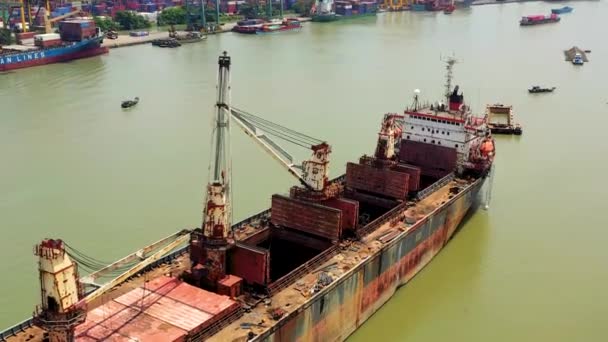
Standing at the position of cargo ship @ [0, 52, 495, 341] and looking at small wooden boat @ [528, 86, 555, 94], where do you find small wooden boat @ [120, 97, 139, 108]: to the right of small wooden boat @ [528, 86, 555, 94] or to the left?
left

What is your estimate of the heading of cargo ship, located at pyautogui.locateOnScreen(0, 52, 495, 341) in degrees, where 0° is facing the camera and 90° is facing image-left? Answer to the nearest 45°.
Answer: approximately 45°

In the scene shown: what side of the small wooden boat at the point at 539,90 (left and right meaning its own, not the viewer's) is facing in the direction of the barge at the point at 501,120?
right

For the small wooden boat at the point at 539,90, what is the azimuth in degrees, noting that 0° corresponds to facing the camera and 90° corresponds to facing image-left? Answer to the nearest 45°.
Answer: approximately 270°

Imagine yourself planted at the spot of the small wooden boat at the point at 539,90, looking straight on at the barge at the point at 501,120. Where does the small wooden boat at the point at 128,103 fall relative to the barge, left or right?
right

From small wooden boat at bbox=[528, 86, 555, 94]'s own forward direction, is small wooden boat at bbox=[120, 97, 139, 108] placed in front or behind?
behind

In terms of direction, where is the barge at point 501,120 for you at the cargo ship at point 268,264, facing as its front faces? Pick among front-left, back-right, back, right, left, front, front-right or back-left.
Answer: back

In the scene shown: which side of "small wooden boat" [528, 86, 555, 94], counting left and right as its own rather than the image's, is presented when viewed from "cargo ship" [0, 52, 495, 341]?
right

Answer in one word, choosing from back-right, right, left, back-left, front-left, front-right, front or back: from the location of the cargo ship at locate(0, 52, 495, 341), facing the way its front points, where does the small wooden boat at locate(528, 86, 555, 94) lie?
back
